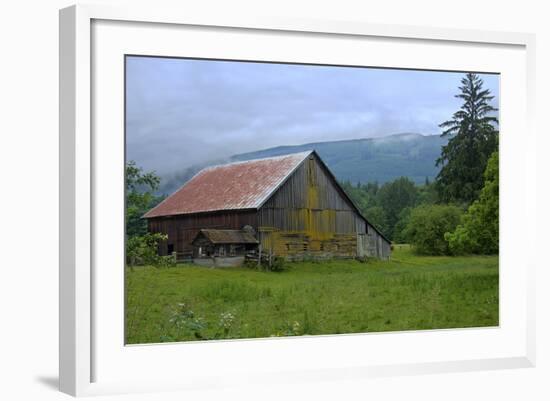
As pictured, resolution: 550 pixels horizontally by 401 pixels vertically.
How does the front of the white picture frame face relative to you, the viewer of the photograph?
facing the viewer and to the right of the viewer
